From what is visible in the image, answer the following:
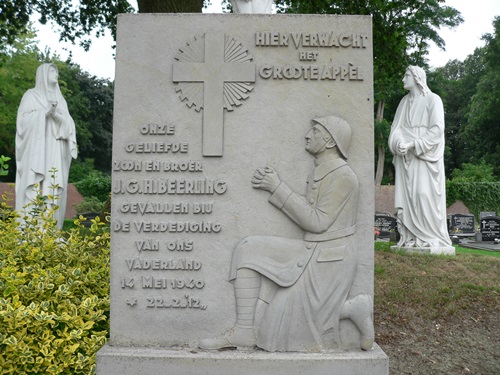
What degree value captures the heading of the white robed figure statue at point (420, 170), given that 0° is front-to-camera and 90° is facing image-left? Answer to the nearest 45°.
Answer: approximately 45°

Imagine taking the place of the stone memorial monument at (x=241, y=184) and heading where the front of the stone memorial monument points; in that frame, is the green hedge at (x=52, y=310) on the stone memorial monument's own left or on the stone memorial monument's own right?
on the stone memorial monument's own right

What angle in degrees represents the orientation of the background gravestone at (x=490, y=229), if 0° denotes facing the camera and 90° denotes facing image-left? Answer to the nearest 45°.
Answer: approximately 0°

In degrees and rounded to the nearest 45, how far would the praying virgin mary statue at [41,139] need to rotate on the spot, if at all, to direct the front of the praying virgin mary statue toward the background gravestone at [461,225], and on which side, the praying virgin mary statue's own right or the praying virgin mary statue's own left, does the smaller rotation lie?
approximately 45° to the praying virgin mary statue's own left

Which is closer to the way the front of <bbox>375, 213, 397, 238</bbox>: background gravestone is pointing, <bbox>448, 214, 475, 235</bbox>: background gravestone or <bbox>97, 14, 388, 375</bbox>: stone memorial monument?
the stone memorial monument

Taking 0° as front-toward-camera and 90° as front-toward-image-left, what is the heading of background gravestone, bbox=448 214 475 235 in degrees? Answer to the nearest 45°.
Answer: approximately 0°

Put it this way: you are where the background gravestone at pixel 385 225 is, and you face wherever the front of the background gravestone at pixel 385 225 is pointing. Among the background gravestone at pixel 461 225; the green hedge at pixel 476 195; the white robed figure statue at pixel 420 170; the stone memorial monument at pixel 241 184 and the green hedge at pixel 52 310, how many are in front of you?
3

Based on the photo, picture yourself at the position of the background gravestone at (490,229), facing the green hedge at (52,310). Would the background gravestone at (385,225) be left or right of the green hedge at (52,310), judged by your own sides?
right
